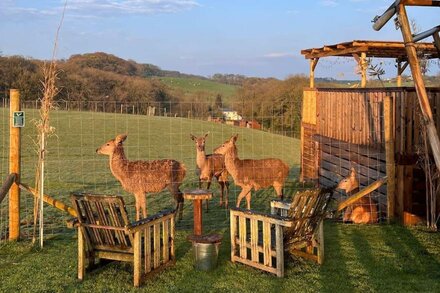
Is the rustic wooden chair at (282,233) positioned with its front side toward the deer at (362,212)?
no

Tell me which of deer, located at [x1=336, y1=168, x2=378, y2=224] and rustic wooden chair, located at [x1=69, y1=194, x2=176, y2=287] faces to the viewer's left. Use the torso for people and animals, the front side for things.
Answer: the deer

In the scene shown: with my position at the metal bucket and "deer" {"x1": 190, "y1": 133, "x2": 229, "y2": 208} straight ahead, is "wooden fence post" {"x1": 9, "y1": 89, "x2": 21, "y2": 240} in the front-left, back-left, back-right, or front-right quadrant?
front-left

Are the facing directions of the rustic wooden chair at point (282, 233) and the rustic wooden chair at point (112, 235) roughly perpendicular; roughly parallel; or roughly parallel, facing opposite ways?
roughly perpendicular

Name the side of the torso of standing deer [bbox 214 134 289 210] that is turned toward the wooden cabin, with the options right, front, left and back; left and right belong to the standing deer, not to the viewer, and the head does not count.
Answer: back

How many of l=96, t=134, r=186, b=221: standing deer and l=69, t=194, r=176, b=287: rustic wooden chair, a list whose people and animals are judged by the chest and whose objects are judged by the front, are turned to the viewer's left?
1

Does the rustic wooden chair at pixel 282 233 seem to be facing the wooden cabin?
no

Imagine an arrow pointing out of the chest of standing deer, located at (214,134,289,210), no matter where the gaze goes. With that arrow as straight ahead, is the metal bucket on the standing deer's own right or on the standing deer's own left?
on the standing deer's own left

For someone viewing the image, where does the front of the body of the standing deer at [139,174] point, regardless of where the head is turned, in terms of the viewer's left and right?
facing to the left of the viewer

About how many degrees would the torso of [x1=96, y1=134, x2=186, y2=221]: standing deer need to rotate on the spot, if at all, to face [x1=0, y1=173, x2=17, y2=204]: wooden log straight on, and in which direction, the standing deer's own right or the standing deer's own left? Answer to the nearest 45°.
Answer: approximately 45° to the standing deer's own left

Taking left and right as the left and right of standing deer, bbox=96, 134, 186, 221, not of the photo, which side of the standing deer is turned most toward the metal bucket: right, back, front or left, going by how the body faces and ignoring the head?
left

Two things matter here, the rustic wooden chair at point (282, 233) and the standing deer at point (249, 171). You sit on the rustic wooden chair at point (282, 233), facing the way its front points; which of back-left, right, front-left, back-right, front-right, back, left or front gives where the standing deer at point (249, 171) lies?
front-right

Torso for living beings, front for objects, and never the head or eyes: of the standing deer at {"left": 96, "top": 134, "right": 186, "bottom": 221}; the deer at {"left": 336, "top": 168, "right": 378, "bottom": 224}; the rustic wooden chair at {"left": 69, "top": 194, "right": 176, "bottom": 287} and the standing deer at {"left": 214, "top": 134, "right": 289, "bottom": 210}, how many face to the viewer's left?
3

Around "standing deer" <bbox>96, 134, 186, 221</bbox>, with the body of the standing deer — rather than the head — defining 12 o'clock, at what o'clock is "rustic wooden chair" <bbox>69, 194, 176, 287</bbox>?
The rustic wooden chair is roughly at 9 o'clock from the standing deer.

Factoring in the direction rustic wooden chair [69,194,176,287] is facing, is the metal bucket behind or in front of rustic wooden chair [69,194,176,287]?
in front

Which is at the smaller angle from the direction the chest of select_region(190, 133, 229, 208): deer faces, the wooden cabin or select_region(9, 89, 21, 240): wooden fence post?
the wooden fence post

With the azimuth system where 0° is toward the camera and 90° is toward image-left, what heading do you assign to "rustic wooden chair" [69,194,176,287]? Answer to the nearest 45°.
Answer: approximately 225°

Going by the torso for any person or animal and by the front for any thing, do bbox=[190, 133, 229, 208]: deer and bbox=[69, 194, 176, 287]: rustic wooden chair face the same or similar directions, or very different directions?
very different directions

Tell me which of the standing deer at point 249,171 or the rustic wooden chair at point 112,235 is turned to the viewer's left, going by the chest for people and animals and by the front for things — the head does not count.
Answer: the standing deer
